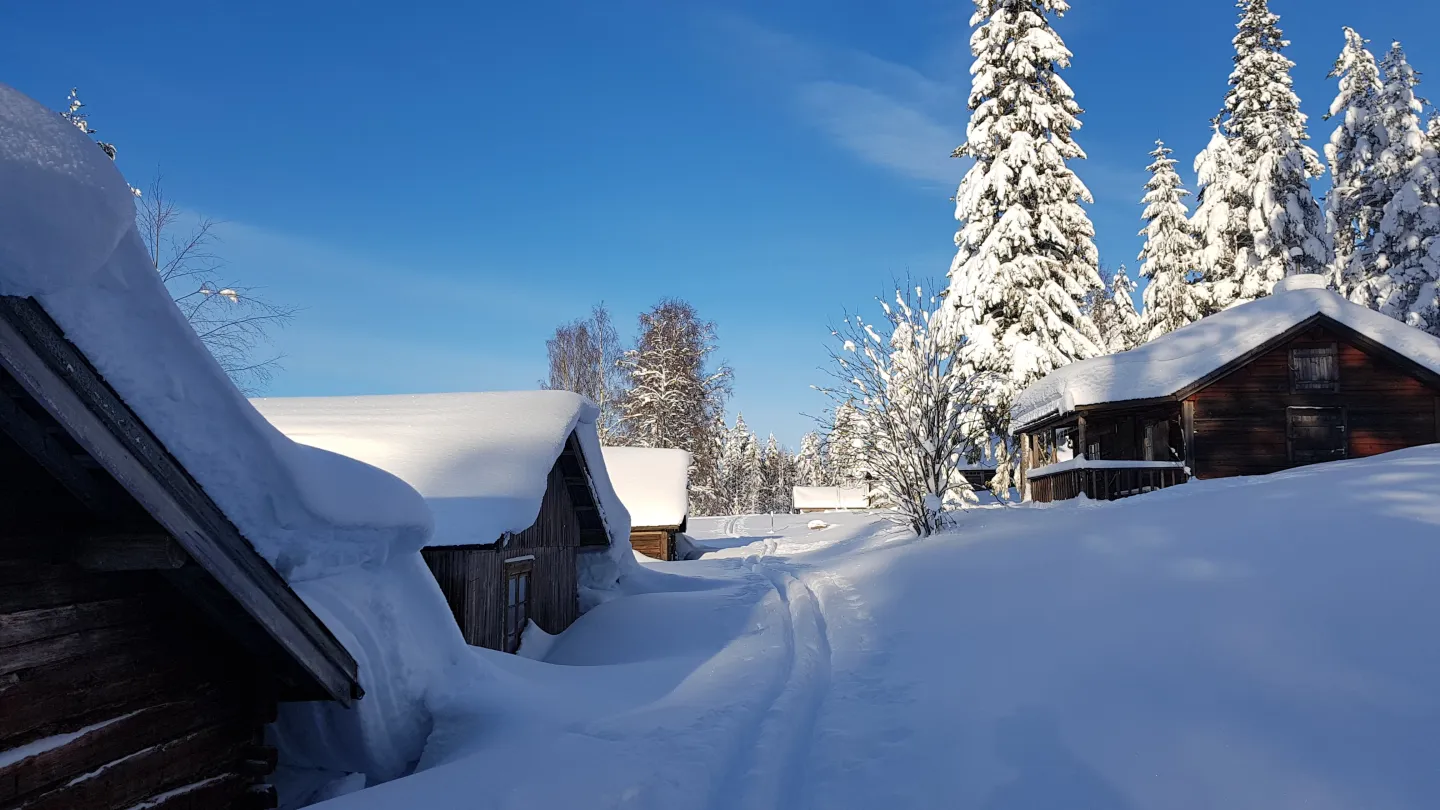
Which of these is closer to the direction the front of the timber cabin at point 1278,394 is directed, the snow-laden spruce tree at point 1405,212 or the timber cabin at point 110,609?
the timber cabin

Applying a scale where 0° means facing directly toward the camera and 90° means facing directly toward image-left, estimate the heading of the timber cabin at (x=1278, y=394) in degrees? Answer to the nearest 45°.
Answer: approximately 45°

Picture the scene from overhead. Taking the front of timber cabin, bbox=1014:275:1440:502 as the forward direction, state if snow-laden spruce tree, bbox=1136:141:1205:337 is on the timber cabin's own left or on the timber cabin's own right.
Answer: on the timber cabin's own right

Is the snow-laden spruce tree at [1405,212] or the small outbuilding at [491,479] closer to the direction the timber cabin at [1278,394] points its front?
the small outbuilding

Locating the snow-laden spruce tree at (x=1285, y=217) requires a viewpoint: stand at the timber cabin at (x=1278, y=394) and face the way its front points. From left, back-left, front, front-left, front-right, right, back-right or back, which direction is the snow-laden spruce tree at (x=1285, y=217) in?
back-right

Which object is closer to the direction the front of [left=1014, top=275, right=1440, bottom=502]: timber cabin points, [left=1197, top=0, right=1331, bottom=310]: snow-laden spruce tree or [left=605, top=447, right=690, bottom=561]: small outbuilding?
the small outbuilding

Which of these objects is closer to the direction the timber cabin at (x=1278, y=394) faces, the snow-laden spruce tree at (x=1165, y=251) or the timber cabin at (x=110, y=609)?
the timber cabin

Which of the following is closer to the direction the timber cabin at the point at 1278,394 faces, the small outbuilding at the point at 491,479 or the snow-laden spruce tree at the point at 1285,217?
the small outbuilding
